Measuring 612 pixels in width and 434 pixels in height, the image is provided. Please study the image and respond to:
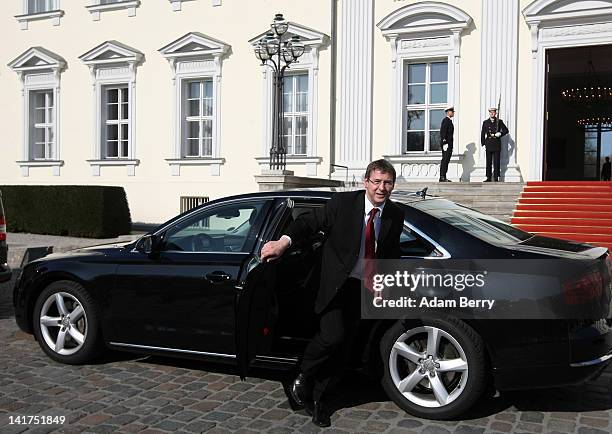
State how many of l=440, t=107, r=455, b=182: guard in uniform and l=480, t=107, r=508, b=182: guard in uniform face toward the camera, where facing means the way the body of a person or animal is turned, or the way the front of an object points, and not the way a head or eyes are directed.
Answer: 1

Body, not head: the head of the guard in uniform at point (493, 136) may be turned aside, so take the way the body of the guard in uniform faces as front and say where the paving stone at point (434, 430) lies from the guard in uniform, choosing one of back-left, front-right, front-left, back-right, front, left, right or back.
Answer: front

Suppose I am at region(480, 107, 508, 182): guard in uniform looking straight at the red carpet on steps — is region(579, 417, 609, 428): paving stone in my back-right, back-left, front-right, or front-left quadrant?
front-right

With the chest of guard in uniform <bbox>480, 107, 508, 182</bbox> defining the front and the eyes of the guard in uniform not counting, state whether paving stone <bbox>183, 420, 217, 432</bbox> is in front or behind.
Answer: in front

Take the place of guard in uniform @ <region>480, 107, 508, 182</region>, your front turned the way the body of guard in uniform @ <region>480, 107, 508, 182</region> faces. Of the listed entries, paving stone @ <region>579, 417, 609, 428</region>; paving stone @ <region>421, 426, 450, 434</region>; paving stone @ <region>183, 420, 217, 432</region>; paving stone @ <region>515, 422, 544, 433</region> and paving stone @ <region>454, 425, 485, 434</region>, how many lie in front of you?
5

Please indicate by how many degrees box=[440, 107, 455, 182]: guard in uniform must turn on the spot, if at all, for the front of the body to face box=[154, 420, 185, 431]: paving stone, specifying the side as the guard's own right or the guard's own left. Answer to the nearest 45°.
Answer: approximately 90° to the guard's own right

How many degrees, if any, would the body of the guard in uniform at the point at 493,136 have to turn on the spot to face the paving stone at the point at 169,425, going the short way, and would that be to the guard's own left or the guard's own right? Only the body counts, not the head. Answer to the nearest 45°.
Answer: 0° — they already face it

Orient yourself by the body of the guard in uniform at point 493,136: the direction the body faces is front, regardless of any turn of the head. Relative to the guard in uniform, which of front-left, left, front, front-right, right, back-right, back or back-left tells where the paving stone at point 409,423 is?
front

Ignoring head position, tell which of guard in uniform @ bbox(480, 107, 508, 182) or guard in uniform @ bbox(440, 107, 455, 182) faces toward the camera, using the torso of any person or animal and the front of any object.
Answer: guard in uniform @ bbox(480, 107, 508, 182)

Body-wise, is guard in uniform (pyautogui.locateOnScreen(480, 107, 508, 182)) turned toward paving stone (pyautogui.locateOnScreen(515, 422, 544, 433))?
yes

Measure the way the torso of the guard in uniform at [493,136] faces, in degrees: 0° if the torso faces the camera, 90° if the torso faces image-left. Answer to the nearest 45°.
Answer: approximately 0°
